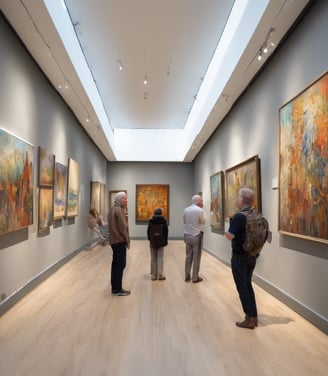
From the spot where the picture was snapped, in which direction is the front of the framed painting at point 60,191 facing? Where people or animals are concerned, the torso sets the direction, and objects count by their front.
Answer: facing to the right of the viewer

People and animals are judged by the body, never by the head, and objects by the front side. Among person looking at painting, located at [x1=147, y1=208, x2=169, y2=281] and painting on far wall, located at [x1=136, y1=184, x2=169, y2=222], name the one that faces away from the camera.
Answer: the person looking at painting

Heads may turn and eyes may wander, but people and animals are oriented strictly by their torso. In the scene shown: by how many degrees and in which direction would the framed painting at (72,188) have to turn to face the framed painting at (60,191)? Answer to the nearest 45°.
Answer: approximately 90° to its right

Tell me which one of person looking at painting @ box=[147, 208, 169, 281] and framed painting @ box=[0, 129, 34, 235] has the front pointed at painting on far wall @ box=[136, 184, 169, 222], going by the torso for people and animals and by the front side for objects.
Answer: the person looking at painting

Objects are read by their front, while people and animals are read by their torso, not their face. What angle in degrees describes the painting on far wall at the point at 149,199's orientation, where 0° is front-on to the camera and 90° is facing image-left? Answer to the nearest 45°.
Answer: approximately 0°

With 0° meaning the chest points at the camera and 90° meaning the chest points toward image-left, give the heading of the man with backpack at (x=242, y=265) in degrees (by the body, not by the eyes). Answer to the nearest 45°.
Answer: approximately 90°

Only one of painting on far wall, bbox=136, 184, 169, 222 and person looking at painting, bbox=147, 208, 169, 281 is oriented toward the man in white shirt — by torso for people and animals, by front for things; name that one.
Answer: the painting on far wall

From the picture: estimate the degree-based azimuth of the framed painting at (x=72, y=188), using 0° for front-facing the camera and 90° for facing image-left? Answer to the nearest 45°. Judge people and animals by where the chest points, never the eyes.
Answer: approximately 270°

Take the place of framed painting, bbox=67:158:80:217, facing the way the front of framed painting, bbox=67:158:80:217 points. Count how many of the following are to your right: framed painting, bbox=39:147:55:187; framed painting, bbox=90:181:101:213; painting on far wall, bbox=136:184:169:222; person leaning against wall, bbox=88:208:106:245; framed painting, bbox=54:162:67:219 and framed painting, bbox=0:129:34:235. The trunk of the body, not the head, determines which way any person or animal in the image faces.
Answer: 3

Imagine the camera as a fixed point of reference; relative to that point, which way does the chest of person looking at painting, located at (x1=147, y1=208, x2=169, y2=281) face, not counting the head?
away from the camera

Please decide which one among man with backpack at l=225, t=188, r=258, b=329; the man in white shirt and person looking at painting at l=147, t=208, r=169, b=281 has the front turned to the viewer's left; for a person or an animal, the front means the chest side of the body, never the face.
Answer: the man with backpack
